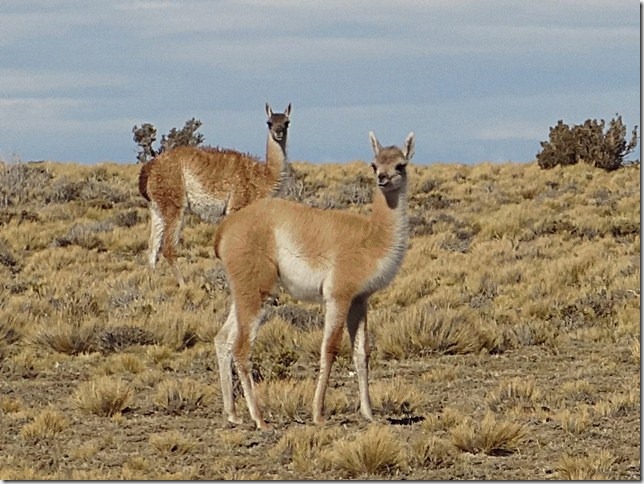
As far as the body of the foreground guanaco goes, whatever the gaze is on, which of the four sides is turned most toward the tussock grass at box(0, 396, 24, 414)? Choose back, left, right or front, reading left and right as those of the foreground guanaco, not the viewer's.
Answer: back

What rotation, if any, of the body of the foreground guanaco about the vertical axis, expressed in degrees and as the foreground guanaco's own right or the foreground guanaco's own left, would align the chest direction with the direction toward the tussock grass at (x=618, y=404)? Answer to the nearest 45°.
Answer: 0° — it already faces it

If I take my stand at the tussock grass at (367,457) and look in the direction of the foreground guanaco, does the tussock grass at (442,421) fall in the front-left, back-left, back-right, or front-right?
front-right

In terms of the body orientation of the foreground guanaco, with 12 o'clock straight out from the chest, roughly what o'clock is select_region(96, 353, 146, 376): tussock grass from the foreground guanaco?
The tussock grass is roughly at 8 o'clock from the foreground guanaco.

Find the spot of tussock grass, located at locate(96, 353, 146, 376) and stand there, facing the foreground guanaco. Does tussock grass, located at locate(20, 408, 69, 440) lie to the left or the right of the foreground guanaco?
right

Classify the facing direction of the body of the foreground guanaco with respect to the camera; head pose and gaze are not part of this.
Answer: to the viewer's right

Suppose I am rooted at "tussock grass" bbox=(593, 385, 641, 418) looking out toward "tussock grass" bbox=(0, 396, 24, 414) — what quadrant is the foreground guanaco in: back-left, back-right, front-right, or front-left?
front-left

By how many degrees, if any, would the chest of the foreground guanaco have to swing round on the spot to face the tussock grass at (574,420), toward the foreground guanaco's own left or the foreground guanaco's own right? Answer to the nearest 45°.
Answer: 0° — it already faces it

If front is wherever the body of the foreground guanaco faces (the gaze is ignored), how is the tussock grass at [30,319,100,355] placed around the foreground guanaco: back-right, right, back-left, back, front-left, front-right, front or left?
back-left

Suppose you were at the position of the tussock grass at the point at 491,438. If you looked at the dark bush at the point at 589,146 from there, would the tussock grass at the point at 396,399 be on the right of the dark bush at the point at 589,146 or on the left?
left

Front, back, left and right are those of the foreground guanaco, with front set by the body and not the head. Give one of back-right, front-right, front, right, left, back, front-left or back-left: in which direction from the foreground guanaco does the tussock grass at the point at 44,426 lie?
back

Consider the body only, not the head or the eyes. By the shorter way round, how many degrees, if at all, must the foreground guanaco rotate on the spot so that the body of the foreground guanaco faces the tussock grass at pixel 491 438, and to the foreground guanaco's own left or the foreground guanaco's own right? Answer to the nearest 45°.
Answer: approximately 45° to the foreground guanaco's own right

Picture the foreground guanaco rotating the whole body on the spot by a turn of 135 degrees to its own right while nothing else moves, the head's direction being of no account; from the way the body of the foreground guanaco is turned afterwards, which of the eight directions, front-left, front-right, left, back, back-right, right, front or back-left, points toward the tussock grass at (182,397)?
right
